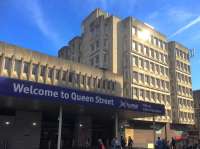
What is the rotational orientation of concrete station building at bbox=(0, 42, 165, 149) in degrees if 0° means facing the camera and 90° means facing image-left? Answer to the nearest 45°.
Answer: approximately 315°
